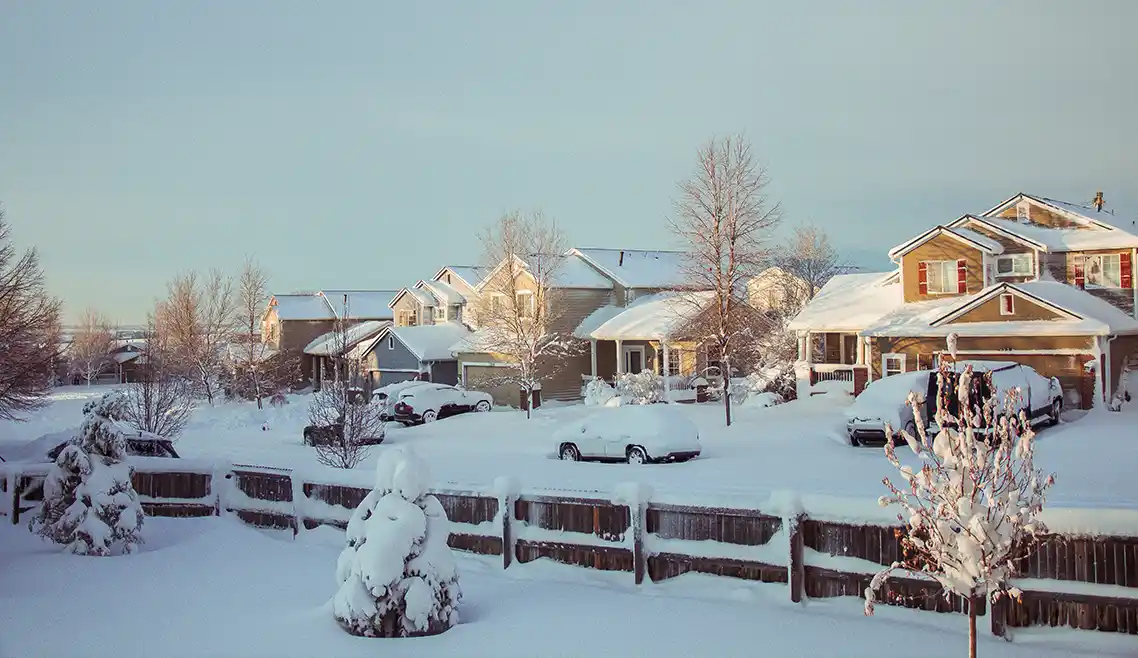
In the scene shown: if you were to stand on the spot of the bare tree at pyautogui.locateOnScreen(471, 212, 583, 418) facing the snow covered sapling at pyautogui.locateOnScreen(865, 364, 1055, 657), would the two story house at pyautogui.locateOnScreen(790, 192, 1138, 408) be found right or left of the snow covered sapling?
left

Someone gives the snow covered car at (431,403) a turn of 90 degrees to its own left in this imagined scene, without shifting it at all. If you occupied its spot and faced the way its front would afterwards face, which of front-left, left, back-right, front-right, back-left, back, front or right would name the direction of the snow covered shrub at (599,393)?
back-right

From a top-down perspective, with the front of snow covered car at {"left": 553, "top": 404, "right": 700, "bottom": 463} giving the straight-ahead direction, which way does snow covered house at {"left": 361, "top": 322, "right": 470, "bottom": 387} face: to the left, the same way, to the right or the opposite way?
to the left

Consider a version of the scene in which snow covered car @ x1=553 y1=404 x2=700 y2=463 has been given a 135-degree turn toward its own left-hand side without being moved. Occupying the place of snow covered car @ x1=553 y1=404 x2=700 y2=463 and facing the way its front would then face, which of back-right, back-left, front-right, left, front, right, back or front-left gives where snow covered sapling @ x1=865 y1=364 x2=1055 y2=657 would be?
front

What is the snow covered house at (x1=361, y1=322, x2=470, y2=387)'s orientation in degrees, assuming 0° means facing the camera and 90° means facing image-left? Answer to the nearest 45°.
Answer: approximately 45°
